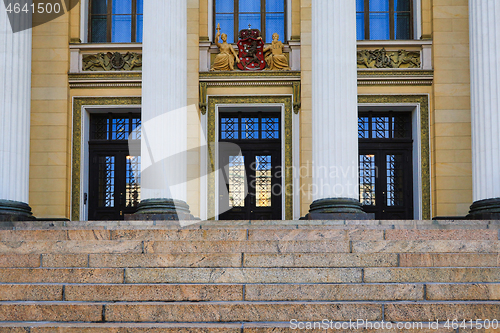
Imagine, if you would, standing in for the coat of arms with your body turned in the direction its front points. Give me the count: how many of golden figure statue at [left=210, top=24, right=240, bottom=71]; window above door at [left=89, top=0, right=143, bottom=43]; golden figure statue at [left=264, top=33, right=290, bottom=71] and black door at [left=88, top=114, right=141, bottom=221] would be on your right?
3

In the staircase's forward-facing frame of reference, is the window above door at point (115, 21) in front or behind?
behind

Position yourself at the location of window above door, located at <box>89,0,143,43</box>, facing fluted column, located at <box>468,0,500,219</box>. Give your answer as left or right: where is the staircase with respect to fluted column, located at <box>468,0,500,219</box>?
right

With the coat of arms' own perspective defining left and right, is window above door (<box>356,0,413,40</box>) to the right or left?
on its left

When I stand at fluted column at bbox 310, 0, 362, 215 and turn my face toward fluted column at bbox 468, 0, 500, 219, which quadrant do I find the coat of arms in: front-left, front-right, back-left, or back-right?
back-left

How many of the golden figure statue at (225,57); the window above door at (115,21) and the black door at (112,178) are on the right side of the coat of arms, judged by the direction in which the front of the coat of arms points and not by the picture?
3

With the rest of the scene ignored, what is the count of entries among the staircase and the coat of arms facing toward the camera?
2

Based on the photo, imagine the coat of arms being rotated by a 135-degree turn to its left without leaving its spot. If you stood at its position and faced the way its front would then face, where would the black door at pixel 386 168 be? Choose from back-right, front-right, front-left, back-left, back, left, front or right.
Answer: front-right

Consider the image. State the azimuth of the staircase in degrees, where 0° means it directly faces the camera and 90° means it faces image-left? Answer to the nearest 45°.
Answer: approximately 0°

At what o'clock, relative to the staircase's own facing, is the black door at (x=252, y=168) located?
The black door is roughly at 6 o'clock from the staircase.

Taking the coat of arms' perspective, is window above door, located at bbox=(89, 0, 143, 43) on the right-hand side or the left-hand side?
on its right

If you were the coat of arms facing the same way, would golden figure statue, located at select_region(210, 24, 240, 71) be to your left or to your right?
on your right

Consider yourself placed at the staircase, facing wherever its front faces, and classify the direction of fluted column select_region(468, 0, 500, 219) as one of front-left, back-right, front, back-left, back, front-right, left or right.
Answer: back-left

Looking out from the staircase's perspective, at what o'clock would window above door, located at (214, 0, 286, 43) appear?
The window above door is roughly at 6 o'clock from the staircase.
